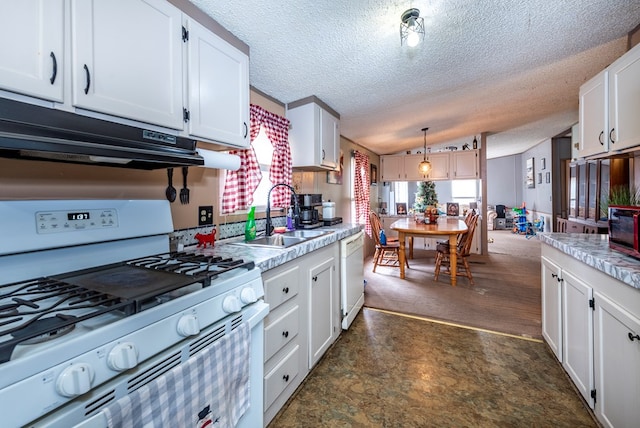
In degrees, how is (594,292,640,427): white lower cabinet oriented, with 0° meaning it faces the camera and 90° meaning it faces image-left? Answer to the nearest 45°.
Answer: approximately 45°

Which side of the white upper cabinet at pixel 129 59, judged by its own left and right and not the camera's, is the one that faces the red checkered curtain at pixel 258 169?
left

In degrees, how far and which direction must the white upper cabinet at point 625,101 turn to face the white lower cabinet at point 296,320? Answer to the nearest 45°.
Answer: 0° — it already faces it

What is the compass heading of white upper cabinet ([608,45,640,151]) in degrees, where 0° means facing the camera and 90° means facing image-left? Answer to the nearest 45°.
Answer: approximately 45°

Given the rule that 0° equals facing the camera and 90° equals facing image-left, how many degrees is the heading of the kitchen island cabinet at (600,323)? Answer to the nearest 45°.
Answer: approximately 45°

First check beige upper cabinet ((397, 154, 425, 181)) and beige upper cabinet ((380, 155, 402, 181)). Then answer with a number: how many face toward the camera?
2

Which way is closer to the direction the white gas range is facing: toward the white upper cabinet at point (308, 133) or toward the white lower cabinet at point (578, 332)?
the white lower cabinet

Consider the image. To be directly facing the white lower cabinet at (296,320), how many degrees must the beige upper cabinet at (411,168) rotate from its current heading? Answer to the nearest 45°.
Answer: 0° — it already faces it

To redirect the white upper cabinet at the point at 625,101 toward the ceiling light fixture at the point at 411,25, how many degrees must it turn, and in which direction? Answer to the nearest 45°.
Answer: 0° — it already faces it

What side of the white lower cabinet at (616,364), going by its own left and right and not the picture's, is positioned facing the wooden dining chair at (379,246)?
right

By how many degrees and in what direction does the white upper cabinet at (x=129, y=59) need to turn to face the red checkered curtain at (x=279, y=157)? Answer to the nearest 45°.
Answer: approximately 90° to its left

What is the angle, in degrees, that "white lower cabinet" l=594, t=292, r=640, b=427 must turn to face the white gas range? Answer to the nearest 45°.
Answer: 0° — it already faces it

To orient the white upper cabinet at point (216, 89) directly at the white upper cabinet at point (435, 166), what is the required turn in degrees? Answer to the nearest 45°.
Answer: approximately 90° to its left
